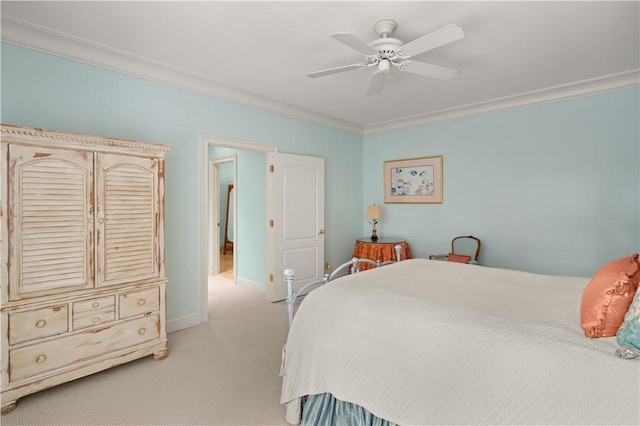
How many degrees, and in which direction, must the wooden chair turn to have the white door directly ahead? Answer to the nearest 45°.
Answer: approximately 45° to its right

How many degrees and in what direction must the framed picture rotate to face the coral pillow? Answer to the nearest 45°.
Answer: approximately 45° to its left

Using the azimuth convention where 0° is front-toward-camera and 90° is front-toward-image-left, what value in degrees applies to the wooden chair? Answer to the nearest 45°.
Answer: approximately 45°

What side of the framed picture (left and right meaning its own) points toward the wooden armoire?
front

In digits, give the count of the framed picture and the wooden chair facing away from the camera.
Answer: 0
